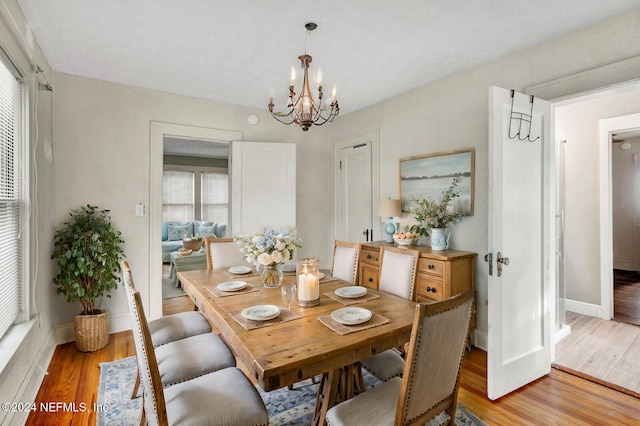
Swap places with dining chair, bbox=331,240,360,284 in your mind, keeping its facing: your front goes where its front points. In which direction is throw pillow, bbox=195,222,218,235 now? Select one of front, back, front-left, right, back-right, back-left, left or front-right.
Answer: right

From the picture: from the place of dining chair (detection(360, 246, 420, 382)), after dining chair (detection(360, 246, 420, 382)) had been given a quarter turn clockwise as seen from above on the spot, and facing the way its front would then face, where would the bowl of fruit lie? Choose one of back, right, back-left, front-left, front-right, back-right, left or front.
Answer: front-right

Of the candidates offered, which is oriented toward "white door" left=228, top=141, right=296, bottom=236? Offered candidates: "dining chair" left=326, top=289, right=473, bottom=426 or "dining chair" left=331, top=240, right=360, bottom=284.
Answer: "dining chair" left=326, top=289, right=473, bottom=426

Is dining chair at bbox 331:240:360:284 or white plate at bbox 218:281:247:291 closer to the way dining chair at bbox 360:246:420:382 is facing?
the white plate

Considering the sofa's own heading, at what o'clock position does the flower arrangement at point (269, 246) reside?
The flower arrangement is roughly at 12 o'clock from the sofa.

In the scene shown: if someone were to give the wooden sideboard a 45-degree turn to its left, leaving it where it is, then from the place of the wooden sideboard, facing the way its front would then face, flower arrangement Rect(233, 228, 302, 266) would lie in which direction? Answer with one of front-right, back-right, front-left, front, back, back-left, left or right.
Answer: front-right

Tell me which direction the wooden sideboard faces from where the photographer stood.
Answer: facing the viewer and to the left of the viewer

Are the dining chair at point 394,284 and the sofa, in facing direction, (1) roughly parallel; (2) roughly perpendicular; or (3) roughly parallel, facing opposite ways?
roughly perpendicular

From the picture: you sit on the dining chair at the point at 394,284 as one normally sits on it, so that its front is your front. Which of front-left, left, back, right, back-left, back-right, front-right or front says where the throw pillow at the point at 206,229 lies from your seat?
right

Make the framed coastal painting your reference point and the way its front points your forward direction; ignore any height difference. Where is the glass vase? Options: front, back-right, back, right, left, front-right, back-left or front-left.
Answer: front

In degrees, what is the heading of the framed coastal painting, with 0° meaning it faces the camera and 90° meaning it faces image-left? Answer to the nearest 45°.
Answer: approximately 45°

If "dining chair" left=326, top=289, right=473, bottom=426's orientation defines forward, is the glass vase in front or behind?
in front

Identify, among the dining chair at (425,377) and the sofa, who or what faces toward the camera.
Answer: the sofa

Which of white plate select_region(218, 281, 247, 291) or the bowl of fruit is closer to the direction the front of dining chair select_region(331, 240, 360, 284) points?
the white plate

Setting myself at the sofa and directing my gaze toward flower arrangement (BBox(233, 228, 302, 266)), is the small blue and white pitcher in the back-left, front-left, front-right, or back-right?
front-left

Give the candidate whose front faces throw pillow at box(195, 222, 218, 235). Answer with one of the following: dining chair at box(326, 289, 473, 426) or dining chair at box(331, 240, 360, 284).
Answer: dining chair at box(326, 289, 473, 426)

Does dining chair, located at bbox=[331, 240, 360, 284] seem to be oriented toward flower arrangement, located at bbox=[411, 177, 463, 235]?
no

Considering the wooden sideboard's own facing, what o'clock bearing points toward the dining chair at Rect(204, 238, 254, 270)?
The dining chair is roughly at 1 o'clock from the wooden sideboard.

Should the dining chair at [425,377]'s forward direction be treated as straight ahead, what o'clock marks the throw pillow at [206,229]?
The throw pillow is roughly at 12 o'clock from the dining chair.

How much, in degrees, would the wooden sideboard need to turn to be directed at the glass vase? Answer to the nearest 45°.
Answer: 0° — it already faces it

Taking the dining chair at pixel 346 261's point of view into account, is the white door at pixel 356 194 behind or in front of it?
behind
